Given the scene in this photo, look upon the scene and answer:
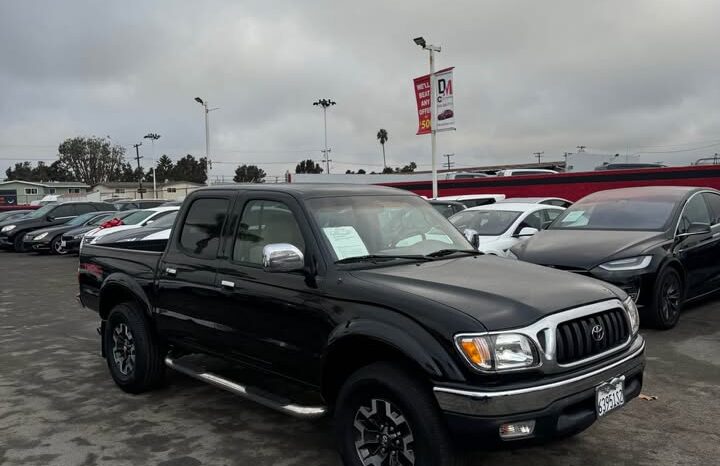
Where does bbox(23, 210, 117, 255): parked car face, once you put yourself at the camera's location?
facing the viewer and to the left of the viewer

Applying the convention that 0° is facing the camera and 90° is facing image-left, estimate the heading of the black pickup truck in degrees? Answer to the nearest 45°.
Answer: approximately 315°

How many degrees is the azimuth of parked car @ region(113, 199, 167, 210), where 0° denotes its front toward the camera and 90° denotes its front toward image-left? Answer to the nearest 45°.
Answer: approximately 45°

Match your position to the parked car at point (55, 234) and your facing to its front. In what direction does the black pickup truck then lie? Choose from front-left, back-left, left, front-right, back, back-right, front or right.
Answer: front-left

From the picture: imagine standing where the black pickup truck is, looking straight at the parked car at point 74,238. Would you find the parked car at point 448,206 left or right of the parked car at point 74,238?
right

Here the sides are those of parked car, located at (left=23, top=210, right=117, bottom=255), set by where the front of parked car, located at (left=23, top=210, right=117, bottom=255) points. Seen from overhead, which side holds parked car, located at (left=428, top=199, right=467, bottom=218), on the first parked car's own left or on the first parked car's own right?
on the first parked car's own left

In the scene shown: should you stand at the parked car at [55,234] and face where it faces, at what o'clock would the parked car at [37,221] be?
the parked car at [37,221] is roughly at 4 o'clock from the parked car at [55,234].

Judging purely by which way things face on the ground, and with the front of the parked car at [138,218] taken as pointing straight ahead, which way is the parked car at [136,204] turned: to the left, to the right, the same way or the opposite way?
the same way

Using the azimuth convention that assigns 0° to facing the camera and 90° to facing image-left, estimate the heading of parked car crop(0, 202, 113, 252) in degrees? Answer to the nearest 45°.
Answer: approximately 45°

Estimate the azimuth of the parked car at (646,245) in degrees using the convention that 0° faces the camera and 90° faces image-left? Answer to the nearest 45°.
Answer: approximately 45°
